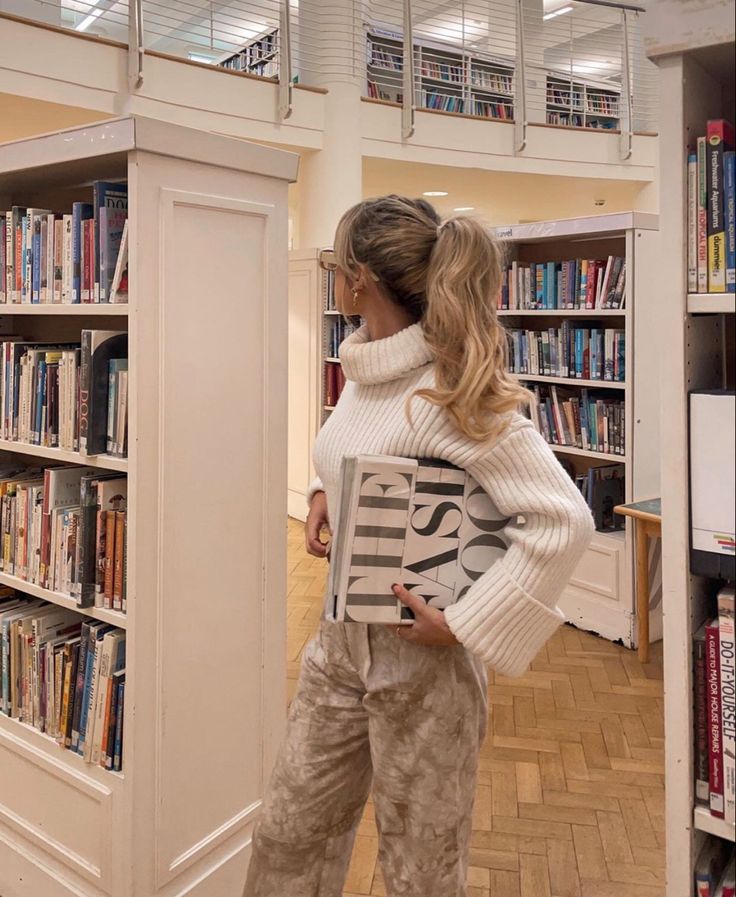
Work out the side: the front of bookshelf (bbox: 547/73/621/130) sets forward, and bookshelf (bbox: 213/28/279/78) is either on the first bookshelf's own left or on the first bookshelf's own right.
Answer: on the first bookshelf's own right

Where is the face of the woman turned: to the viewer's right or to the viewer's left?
to the viewer's left

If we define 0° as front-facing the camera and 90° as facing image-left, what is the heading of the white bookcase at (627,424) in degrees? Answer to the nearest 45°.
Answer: approximately 45°

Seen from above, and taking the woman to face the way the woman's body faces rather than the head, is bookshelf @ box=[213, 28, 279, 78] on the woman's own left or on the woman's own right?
on the woman's own right

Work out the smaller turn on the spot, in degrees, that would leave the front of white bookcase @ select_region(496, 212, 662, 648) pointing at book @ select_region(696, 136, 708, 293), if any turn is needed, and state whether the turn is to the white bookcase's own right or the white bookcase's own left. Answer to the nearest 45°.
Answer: approximately 45° to the white bookcase's own left

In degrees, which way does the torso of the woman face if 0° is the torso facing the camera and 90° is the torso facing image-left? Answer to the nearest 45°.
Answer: approximately 45°
